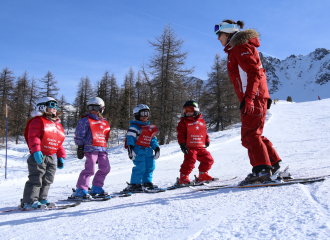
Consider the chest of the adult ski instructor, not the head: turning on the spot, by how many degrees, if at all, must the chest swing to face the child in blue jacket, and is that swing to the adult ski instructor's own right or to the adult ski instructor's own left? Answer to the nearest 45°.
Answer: approximately 45° to the adult ski instructor's own right

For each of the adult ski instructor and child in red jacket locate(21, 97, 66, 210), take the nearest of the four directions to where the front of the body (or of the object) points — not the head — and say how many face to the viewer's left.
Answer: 1

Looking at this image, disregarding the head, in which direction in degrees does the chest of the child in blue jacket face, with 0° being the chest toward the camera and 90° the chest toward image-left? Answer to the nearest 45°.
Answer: approximately 315°

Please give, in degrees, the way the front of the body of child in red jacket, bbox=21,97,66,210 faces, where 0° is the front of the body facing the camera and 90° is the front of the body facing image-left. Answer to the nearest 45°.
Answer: approximately 315°

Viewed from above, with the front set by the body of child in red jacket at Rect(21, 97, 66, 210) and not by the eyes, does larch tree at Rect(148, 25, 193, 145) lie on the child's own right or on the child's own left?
on the child's own left

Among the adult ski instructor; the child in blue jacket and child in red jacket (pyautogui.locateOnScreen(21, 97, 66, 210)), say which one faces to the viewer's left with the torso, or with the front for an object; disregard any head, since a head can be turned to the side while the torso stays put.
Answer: the adult ski instructor

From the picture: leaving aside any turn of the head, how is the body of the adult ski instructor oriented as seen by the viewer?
to the viewer's left

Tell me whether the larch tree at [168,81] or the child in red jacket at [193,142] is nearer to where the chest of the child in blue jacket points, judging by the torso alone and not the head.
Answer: the child in red jacket

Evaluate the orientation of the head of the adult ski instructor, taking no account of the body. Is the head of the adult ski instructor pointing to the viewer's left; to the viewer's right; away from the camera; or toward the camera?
to the viewer's left
